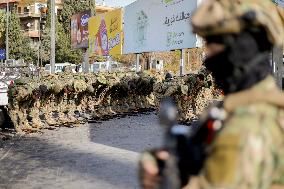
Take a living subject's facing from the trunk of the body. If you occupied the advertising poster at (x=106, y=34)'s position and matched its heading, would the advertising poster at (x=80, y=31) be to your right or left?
on your right

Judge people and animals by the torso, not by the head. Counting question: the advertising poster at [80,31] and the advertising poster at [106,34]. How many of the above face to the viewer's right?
0

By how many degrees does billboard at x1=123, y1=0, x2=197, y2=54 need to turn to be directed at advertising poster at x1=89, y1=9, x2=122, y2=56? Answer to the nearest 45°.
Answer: approximately 135° to its right

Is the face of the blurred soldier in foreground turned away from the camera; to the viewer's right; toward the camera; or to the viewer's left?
to the viewer's left

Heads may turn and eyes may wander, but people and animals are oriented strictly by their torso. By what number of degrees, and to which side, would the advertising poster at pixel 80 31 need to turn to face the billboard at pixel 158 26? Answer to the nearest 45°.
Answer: approximately 45° to its left

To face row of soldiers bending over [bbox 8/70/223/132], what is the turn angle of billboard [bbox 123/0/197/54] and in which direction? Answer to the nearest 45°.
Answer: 0° — it already faces it

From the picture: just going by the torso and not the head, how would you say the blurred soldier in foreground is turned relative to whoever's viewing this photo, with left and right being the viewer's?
facing to the left of the viewer

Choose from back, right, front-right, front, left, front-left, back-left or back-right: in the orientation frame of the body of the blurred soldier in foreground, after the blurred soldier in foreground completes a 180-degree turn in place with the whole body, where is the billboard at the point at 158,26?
left

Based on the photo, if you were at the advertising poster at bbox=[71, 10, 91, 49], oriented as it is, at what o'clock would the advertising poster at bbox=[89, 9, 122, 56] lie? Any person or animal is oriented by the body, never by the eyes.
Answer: the advertising poster at bbox=[89, 9, 122, 56] is roughly at 10 o'clock from the advertising poster at bbox=[71, 10, 91, 49].
